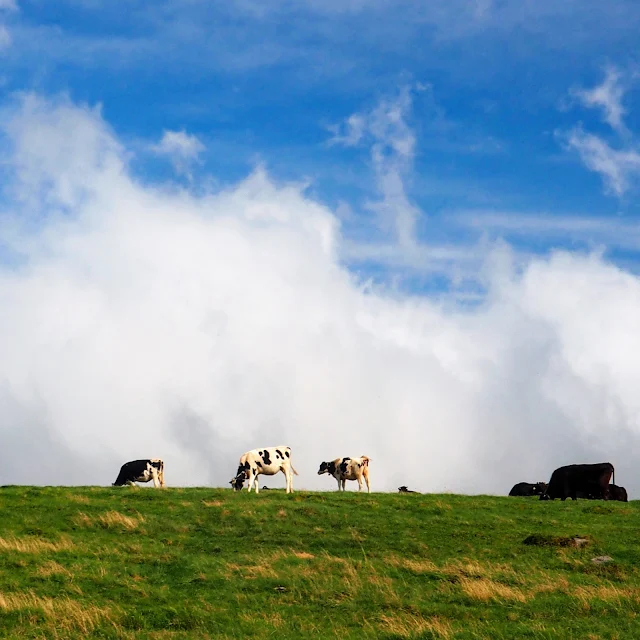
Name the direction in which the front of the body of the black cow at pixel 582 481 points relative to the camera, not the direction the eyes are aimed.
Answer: to the viewer's left

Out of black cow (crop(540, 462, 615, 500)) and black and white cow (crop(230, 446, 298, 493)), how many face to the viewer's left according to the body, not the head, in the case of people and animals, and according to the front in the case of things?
2

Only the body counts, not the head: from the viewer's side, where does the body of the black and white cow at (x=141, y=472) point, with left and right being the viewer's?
facing to the left of the viewer

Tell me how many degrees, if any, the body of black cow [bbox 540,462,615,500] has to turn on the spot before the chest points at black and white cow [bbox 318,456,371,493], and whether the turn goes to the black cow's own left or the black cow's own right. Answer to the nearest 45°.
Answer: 0° — it already faces it

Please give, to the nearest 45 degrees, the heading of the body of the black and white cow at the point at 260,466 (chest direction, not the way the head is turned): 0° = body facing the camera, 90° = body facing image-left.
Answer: approximately 90°

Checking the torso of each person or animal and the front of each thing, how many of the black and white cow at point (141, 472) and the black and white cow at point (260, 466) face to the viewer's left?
2

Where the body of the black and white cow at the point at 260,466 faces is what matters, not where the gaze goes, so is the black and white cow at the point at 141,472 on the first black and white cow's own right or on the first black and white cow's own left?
on the first black and white cow's own right

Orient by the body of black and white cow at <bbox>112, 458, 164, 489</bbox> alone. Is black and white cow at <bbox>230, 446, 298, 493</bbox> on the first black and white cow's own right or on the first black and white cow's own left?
on the first black and white cow's own left
